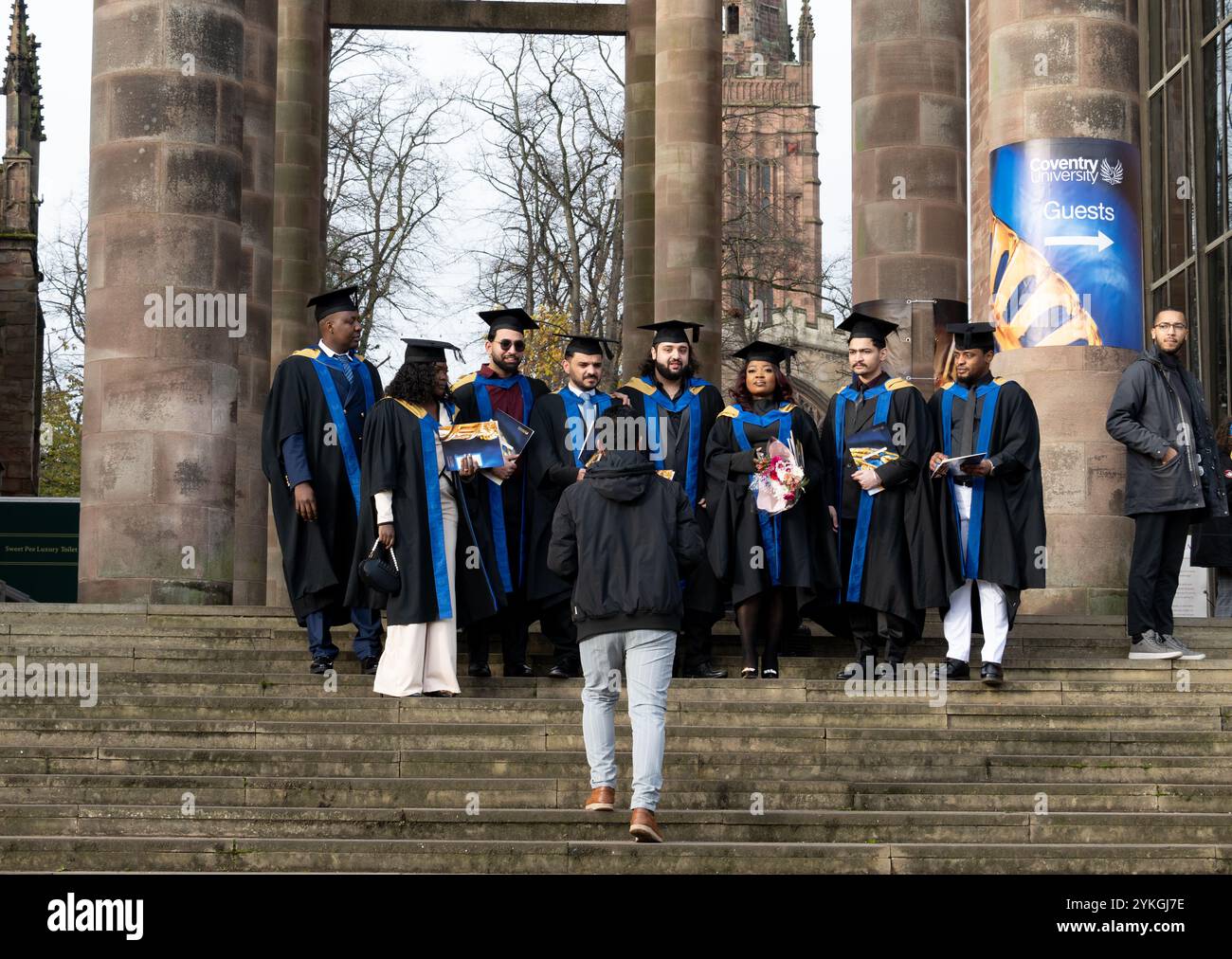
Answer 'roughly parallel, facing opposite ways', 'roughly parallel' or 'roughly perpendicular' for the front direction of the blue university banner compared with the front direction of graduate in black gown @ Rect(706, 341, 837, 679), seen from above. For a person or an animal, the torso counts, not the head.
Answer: roughly parallel

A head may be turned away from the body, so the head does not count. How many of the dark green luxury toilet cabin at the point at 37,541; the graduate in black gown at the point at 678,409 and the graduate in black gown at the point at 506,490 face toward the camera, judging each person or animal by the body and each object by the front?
3

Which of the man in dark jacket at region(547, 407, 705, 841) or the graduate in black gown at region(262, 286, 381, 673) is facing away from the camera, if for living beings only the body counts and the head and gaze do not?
the man in dark jacket

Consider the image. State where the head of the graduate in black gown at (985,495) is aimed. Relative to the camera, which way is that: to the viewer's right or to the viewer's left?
to the viewer's left

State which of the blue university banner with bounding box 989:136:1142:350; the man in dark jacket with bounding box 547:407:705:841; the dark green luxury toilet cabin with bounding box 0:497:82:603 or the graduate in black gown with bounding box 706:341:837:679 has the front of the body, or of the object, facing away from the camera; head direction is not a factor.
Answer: the man in dark jacket

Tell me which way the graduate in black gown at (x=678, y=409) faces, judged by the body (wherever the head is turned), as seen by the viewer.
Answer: toward the camera

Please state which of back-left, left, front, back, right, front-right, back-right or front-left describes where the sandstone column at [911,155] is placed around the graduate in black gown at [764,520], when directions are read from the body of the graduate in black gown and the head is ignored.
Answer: back

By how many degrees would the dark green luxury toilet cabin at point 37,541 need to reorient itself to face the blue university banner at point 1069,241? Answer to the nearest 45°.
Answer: approximately 45° to its left

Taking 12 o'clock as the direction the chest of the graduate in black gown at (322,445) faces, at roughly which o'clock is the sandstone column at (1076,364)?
The sandstone column is roughly at 10 o'clock from the graduate in black gown.

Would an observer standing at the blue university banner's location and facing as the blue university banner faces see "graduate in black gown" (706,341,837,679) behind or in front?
in front

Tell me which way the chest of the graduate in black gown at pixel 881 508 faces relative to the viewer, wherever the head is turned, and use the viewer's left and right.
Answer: facing the viewer and to the left of the viewer

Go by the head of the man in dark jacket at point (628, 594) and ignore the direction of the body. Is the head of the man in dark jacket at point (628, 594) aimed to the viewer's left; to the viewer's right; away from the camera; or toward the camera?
away from the camera

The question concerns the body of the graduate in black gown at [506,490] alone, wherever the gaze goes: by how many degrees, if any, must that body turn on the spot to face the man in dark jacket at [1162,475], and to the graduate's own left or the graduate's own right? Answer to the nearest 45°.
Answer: approximately 90° to the graduate's own left

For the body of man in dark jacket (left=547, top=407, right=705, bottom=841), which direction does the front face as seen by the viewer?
away from the camera

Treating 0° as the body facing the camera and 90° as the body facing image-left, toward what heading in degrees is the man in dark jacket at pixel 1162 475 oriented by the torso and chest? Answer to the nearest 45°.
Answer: approximately 315°
